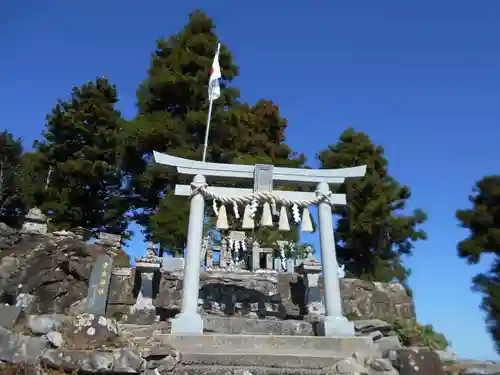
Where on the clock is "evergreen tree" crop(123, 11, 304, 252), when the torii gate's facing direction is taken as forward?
The evergreen tree is roughly at 5 o'clock from the torii gate.

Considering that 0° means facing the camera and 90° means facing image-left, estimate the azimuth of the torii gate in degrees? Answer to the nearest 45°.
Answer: approximately 0°

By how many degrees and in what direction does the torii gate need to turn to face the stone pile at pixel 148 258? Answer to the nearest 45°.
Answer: approximately 135° to its right

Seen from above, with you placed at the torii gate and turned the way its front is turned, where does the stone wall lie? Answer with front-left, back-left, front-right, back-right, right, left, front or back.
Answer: back

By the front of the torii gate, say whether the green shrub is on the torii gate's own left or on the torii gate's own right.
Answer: on the torii gate's own left

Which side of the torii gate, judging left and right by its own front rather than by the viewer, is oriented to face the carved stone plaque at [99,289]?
right

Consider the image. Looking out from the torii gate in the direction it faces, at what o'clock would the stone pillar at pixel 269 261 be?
The stone pillar is roughly at 6 o'clock from the torii gate.

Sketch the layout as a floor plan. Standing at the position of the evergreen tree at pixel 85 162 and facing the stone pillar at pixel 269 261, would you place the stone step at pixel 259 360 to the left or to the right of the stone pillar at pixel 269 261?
right

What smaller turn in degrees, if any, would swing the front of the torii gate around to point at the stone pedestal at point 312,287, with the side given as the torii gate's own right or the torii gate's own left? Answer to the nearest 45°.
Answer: approximately 135° to the torii gate's own left
